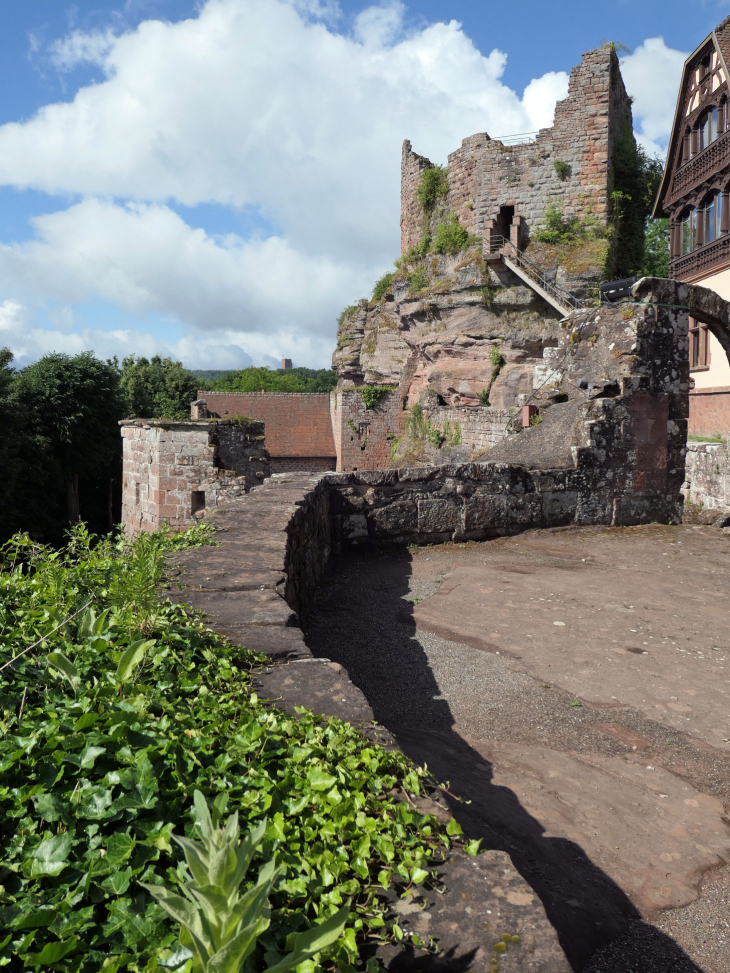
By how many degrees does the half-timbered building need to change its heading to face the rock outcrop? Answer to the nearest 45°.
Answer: approximately 45° to its right

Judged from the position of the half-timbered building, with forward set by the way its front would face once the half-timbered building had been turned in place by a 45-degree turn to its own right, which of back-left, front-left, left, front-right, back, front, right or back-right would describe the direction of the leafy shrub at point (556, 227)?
front

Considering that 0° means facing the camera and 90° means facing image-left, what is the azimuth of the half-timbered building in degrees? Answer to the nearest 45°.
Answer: approximately 45°

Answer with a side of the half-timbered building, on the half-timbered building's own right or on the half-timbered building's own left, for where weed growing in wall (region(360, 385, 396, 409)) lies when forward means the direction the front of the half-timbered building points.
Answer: on the half-timbered building's own right

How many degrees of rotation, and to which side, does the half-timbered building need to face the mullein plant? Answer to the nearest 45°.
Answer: approximately 45° to its left

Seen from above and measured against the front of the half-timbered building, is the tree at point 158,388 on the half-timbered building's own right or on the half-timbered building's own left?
on the half-timbered building's own right
